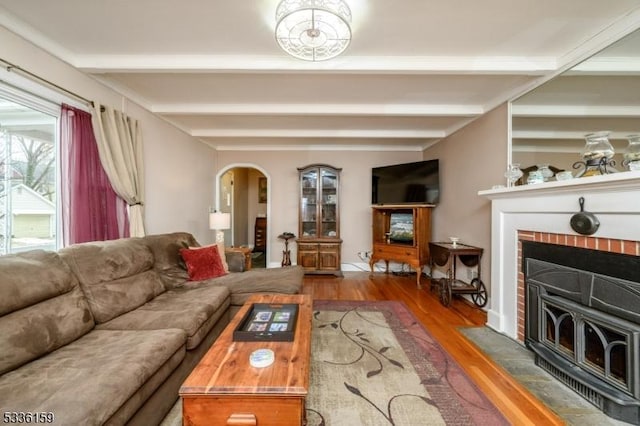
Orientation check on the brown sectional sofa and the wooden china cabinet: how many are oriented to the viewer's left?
0

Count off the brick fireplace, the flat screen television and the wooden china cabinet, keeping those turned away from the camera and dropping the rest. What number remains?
0

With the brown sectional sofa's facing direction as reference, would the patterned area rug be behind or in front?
in front

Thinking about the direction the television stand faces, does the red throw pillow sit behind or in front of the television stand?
in front

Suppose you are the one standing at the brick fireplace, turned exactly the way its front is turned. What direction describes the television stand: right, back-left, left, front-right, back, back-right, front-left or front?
right

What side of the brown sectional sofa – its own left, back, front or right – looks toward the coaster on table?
front

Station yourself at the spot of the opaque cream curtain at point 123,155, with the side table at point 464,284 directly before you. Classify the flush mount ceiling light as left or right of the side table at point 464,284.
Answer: right

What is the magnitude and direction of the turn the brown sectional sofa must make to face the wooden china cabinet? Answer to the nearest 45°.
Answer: approximately 90° to its left

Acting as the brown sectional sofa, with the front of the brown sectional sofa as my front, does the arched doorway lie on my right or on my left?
on my left

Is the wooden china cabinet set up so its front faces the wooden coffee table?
yes

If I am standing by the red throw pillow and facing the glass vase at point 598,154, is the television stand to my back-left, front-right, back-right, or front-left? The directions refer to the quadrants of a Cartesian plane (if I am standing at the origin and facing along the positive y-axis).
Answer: front-left

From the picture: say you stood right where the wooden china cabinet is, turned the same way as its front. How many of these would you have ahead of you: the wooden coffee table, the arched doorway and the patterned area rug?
2

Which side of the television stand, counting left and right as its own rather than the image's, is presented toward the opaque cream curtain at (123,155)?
front

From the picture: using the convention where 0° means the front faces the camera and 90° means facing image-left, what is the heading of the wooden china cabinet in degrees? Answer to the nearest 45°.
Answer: approximately 0°

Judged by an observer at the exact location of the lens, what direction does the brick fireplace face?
facing the viewer and to the left of the viewer
